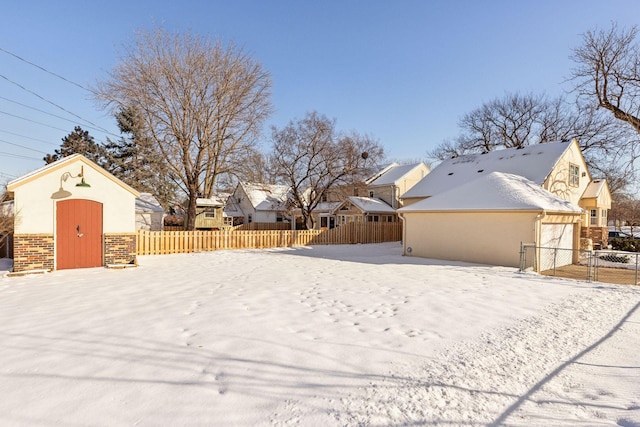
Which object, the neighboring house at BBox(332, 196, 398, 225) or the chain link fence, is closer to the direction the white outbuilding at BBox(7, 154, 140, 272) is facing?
the chain link fence

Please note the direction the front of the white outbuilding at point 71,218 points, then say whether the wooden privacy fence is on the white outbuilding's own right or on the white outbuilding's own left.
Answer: on the white outbuilding's own left

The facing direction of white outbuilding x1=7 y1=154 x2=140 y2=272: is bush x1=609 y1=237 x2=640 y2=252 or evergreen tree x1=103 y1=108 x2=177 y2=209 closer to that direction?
the bush

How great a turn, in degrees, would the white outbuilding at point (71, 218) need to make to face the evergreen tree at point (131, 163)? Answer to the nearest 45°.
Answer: approximately 180°

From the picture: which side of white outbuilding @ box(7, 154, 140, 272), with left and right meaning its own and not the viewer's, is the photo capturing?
front

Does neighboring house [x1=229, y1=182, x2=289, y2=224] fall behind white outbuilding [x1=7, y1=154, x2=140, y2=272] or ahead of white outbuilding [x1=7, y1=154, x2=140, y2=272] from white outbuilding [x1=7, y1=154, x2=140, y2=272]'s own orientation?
behind

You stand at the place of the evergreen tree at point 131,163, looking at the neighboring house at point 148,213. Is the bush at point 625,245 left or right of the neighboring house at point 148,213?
left

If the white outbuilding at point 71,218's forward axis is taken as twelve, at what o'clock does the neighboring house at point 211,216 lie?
The neighboring house is roughly at 7 o'clock from the white outbuilding.

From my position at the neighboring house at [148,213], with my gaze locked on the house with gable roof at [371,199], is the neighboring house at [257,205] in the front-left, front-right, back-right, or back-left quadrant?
front-left

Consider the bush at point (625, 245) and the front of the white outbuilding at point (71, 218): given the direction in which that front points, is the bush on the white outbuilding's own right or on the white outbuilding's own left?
on the white outbuilding's own left

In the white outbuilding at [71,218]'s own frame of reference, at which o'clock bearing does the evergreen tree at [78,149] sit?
The evergreen tree is roughly at 6 o'clock from the white outbuilding.
